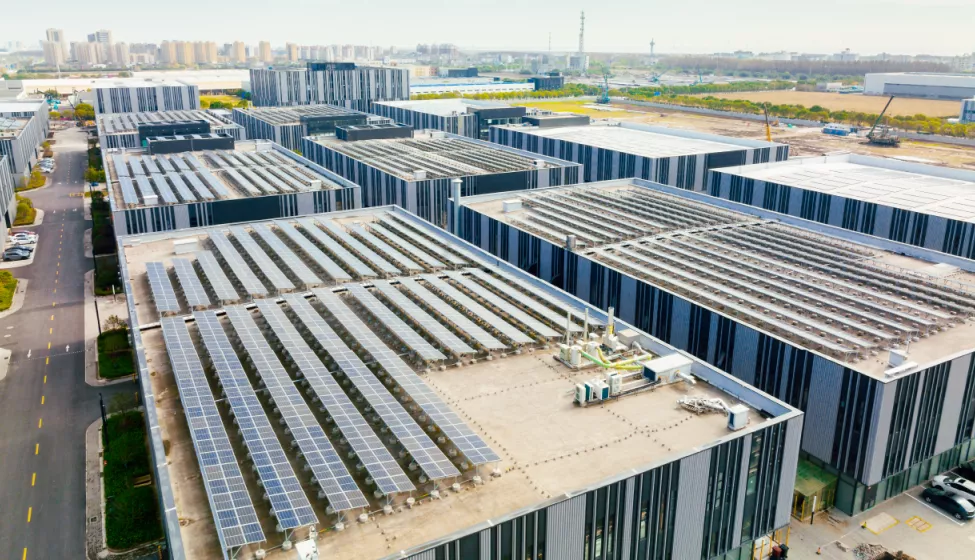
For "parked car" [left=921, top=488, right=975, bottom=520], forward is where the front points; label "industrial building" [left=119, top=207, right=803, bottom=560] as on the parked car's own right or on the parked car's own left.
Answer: on the parked car's own right
